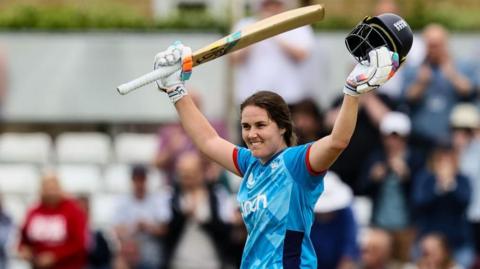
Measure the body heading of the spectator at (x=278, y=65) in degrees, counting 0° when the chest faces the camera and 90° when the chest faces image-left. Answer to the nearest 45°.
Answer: approximately 0°

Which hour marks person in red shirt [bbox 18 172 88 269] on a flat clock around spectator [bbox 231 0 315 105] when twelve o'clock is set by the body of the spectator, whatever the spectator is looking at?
The person in red shirt is roughly at 3 o'clock from the spectator.

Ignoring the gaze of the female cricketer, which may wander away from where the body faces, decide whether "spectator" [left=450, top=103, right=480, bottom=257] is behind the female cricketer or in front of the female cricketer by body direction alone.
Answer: behind

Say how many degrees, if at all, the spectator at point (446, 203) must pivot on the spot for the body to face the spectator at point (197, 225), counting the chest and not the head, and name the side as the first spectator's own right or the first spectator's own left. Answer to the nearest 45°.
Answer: approximately 90° to the first spectator's own right
